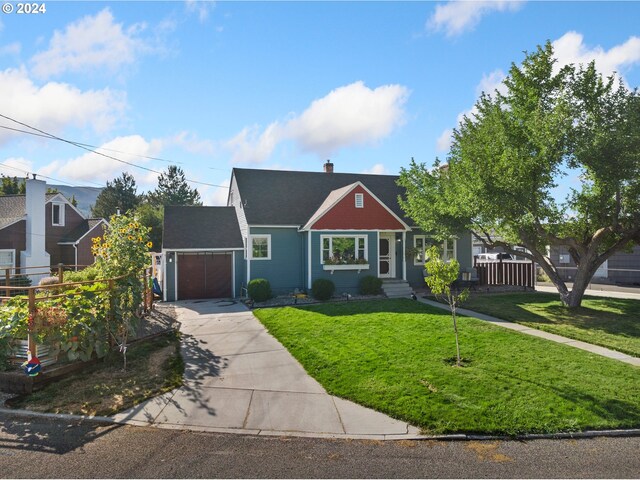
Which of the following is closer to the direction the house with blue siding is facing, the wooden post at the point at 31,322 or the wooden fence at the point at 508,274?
the wooden post

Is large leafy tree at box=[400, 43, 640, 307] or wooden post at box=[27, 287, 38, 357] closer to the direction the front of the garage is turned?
the wooden post

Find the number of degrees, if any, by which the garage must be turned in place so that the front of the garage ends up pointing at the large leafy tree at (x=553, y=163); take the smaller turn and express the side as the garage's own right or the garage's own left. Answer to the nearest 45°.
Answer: approximately 45° to the garage's own left

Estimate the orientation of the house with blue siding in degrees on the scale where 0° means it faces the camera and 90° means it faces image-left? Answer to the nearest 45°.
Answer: approximately 0°

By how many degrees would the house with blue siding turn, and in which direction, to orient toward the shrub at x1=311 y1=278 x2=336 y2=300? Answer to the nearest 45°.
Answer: approximately 45° to its left

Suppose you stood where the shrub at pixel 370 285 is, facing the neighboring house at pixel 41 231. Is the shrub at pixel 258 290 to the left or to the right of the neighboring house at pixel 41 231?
left

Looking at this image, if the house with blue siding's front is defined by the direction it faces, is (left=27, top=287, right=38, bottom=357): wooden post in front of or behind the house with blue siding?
in front

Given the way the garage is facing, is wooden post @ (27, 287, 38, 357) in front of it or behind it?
in front

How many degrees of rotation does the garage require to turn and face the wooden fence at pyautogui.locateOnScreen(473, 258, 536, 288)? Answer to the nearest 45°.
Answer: approximately 90° to its left

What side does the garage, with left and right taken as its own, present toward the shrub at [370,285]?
left
